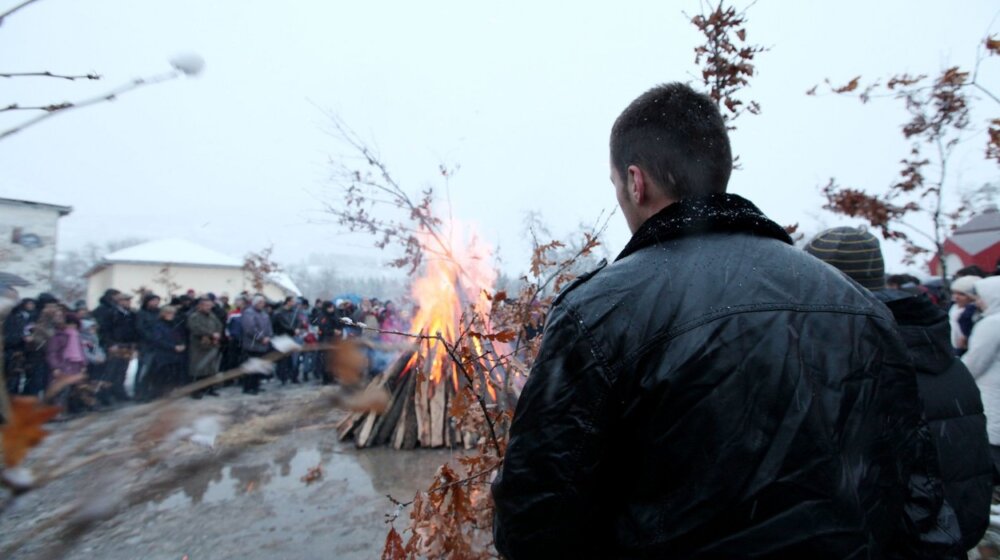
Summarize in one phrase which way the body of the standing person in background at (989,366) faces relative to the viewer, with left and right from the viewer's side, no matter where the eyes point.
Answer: facing to the left of the viewer

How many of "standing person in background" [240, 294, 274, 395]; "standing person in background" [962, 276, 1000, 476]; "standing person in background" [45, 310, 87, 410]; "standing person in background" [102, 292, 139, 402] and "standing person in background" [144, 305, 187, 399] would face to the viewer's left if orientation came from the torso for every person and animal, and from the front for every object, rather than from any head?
1

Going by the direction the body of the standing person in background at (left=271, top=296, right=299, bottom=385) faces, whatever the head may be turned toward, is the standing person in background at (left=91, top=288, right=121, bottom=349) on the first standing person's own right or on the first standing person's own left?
on the first standing person's own right

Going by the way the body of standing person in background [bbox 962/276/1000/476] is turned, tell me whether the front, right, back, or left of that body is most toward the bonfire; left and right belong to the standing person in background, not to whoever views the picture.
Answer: front

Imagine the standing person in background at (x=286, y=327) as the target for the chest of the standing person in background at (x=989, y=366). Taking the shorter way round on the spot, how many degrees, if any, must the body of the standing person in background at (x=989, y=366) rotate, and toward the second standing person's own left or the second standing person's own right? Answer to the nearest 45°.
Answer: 0° — they already face them

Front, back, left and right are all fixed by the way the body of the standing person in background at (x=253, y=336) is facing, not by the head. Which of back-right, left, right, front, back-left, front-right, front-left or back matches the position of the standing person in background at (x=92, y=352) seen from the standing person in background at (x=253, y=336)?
back-right

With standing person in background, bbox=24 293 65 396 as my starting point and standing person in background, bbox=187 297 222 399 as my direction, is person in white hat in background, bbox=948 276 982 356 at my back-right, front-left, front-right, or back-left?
front-right

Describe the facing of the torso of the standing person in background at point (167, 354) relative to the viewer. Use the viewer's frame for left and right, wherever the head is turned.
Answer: facing the viewer and to the right of the viewer

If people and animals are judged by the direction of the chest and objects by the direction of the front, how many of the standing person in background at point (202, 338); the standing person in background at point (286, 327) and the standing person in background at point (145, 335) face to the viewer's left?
0

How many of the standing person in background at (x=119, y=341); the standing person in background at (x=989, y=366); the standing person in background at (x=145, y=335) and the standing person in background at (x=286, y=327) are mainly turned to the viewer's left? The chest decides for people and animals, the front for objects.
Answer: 1

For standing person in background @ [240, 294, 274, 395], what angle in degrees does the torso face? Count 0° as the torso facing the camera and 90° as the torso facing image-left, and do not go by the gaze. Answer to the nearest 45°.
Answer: approximately 315°

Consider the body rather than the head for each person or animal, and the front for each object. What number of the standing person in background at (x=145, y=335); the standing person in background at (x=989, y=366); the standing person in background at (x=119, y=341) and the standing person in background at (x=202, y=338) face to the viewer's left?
1

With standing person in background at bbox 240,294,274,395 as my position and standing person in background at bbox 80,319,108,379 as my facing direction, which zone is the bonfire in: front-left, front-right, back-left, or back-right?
back-left
